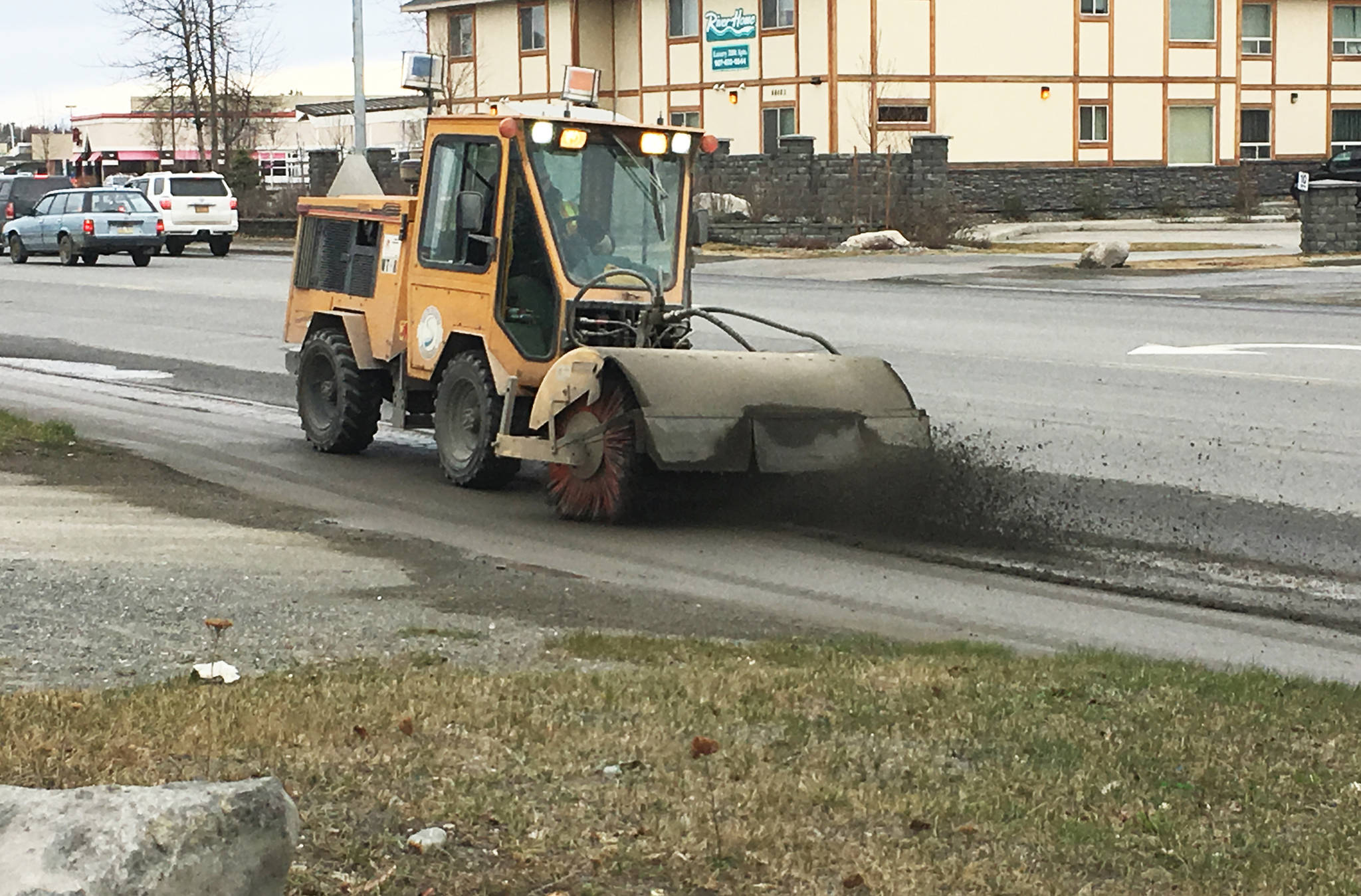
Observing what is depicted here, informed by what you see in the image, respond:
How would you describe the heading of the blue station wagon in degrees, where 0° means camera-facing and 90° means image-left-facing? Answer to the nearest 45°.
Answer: approximately 135°

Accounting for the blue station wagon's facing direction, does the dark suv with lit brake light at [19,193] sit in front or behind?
in front

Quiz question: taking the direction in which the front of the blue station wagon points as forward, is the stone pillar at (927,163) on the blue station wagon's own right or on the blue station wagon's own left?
on the blue station wagon's own right

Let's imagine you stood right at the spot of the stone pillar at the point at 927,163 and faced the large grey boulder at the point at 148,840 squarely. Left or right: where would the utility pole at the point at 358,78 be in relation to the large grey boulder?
right

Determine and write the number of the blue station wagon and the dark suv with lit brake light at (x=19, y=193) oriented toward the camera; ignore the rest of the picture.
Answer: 0

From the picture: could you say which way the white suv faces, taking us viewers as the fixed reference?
facing away from the viewer and to the left of the viewer

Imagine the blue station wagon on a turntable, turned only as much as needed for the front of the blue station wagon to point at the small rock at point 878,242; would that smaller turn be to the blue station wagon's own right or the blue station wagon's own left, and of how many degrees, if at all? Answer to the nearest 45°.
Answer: approximately 135° to the blue station wagon's own right

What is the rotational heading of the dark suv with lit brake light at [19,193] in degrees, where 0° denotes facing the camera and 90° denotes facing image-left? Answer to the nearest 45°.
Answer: approximately 135°

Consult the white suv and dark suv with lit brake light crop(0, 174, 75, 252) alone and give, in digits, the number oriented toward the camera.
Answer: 0

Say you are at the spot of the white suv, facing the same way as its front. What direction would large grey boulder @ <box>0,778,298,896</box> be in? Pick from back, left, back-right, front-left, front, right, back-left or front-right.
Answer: back-left

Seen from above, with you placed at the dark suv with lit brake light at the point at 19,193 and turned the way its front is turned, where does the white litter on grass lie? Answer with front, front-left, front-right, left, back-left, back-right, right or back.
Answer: back-left
